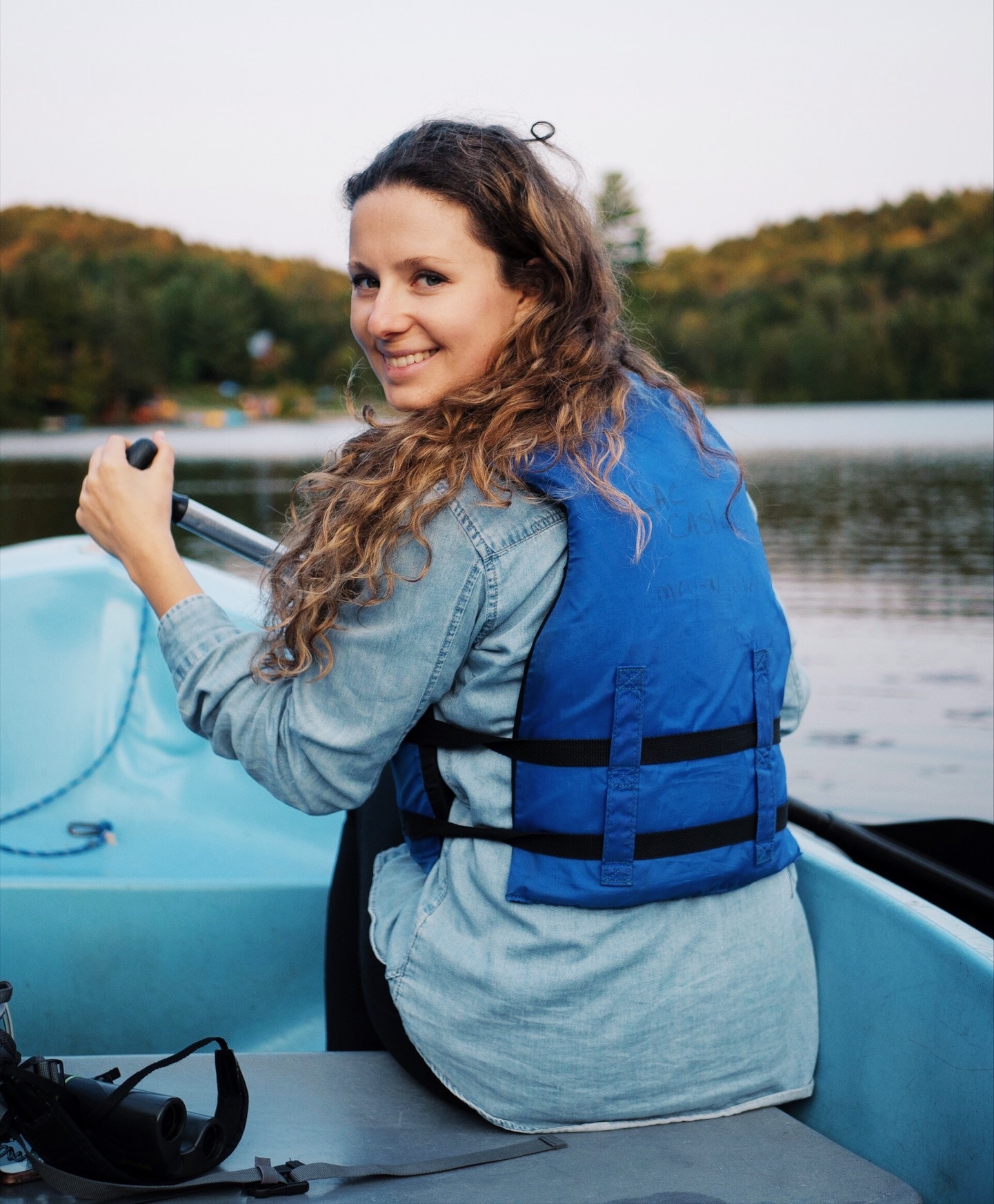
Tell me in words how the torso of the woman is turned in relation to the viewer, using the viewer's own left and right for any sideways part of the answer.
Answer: facing away from the viewer and to the left of the viewer

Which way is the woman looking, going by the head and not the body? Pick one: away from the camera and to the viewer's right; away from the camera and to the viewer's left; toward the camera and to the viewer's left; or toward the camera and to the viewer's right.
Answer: toward the camera and to the viewer's left
